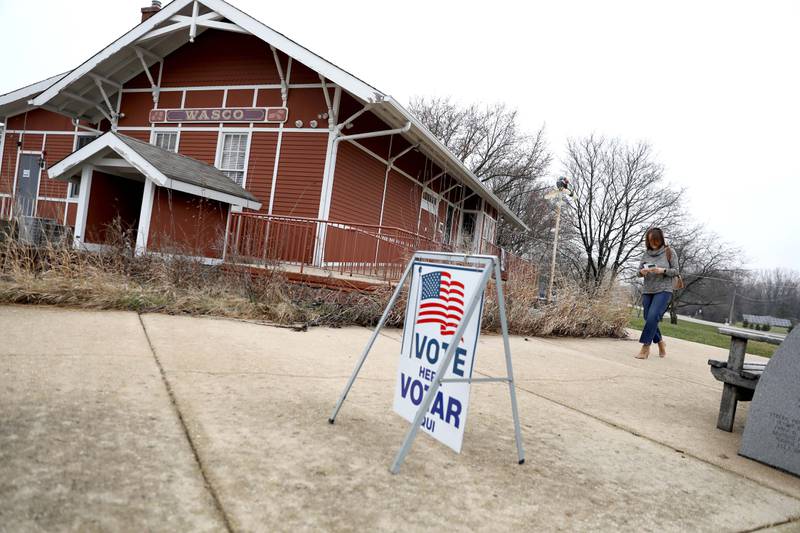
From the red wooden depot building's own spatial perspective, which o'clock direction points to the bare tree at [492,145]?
The bare tree is roughly at 6 o'clock from the red wooden depot building.

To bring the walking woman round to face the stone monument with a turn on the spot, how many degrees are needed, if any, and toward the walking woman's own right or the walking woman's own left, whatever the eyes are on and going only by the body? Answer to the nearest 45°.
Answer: approximately 45° to the walking woman's own left

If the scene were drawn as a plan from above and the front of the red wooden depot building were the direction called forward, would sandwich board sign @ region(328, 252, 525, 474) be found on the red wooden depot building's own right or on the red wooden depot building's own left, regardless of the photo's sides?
on the red wooden depot building's own left

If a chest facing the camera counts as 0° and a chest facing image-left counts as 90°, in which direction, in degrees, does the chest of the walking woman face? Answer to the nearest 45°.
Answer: approximately 45°

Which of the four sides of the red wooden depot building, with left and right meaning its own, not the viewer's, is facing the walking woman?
left

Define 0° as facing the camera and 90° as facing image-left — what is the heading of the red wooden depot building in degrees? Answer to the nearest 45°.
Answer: approximately 45°

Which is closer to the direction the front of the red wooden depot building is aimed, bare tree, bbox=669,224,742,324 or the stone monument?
the stone monument
